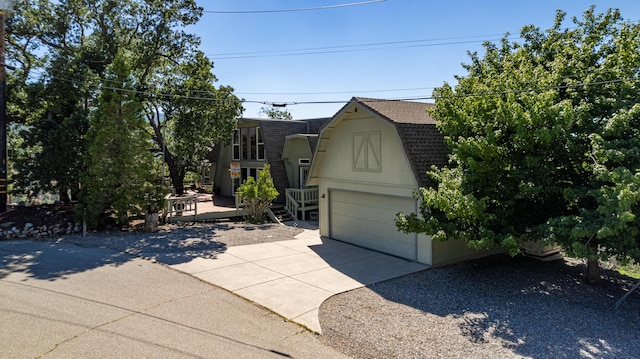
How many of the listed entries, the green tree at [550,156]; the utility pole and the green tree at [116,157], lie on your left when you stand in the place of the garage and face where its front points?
1

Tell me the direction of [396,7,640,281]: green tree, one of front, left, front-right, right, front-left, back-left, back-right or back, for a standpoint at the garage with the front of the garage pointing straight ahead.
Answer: left

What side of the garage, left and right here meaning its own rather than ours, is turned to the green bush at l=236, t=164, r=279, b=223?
right

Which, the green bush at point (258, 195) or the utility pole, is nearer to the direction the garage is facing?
the utility pole

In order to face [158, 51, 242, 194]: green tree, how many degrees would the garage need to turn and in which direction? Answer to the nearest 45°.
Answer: approximately 90° to its right

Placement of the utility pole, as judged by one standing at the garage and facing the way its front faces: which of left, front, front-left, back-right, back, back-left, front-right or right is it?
front-right

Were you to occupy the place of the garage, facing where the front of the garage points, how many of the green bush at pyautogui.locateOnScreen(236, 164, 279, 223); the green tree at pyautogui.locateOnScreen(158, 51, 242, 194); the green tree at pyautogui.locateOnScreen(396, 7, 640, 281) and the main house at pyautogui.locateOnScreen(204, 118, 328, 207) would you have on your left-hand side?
1

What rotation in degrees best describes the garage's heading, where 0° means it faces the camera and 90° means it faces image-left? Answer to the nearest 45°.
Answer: approximately 45°

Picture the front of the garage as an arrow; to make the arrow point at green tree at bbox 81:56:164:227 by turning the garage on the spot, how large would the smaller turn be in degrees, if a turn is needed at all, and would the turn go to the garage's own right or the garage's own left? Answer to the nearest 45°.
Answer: approximately 45° to the garage's own right

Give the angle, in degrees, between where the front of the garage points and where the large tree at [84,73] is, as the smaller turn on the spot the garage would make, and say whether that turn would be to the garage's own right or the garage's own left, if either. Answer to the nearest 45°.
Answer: approximately 45° to the garage's own right
